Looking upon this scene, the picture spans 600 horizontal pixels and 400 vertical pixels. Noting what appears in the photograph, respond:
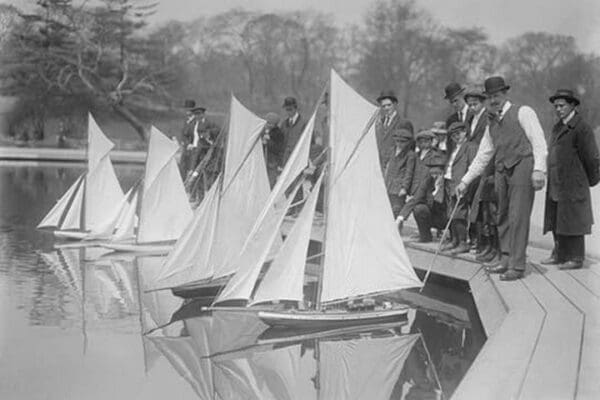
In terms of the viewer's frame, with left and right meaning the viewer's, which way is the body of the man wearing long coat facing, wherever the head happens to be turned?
facing the viewer and to the left of the viewer

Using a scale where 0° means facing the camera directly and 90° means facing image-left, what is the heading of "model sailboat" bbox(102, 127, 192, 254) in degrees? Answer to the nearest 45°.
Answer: approximately 90°

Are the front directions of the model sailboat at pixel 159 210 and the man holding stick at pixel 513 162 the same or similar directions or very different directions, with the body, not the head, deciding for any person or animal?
same or similar directions

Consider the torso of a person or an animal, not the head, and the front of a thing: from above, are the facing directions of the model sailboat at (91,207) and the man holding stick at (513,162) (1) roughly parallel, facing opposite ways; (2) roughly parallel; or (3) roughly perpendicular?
roughly parallel

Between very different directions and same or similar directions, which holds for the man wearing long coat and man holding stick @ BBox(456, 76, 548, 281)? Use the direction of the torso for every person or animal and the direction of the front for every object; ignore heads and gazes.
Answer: same or similar directions

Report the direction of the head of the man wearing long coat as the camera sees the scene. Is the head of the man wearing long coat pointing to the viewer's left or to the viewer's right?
to the viewer's left

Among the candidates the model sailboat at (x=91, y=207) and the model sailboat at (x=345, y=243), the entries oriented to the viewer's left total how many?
2

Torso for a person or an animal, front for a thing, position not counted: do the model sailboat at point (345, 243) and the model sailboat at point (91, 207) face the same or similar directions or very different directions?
same or similar directions

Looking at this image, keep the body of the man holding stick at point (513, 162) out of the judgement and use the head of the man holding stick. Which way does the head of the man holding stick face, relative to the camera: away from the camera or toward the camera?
toward the camera

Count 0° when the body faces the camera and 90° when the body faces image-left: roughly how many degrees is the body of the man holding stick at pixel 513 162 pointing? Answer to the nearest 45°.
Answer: approximately 45°

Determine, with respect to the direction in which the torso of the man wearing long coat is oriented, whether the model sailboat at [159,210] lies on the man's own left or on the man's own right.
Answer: on the man's own right

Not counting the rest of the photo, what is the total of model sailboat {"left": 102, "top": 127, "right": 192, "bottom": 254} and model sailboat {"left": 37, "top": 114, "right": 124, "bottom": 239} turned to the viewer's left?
2

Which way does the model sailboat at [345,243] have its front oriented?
to the viewer's left

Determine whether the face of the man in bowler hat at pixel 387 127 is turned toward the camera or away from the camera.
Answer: toward the camera
